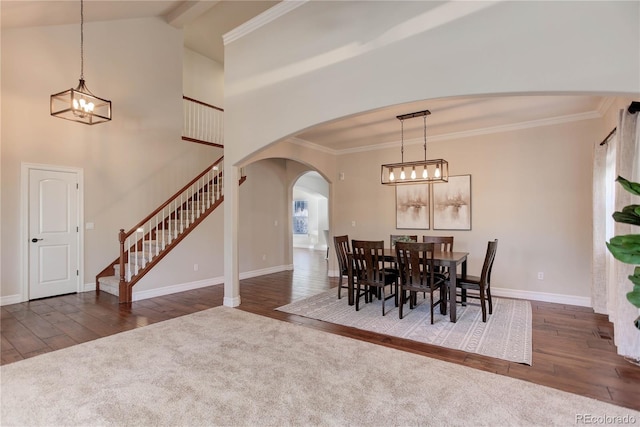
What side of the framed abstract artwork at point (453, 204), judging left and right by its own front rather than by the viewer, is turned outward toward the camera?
front

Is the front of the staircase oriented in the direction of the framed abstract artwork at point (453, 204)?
no

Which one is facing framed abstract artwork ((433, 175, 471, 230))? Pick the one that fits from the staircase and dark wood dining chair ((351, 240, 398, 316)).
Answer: the dark wood dining chair

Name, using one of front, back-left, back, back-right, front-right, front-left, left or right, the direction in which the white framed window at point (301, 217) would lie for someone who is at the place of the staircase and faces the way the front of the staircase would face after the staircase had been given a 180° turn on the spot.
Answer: front

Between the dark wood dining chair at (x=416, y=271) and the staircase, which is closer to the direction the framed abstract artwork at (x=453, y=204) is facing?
the dark wood dining chair

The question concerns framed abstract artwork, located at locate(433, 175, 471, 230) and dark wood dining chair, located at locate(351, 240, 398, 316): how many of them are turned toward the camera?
1

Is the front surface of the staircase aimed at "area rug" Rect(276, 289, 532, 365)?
no

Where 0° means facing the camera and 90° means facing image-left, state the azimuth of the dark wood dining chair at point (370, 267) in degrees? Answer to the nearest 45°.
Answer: approximately 225°

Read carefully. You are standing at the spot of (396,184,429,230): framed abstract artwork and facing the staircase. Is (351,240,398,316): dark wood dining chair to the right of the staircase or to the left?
left

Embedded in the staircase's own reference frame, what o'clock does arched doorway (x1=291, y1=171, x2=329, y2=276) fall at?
The arched doorway is roughly at 6 o'clock from the staircase.

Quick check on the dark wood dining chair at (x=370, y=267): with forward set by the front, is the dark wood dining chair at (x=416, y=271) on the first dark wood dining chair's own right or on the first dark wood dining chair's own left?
on the first dark wood dining chair's own right

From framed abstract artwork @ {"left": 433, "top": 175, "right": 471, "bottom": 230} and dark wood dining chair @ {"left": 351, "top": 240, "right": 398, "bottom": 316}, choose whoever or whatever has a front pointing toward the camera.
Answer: the framed abstract artwork

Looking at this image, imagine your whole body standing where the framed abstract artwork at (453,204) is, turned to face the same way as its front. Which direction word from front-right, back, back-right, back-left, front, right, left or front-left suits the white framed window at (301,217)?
back-right

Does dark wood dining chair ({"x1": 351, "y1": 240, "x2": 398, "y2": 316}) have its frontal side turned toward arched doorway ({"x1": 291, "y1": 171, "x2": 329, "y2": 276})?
no

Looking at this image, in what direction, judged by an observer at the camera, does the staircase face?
facing the viewer and to the left of the viewer

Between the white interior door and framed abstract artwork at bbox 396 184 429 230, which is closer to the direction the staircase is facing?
the white interior door
